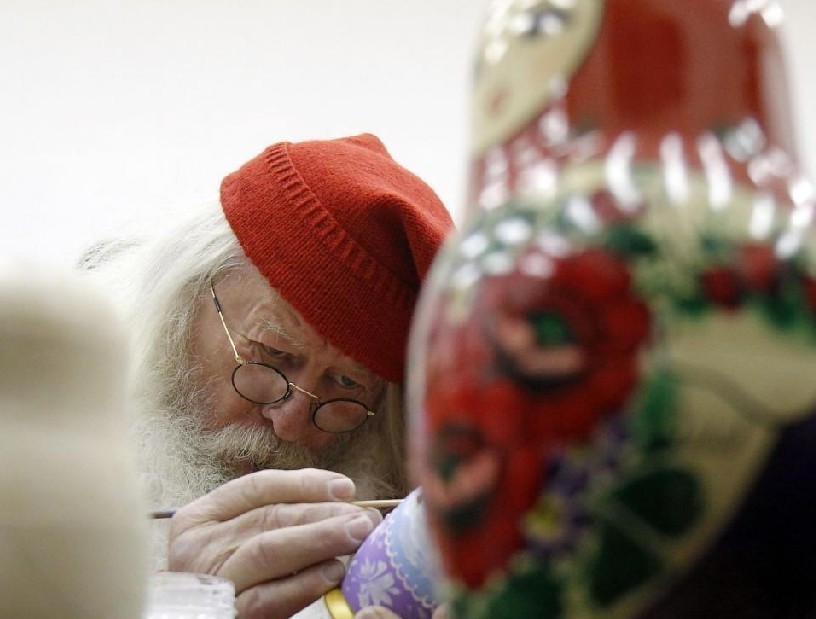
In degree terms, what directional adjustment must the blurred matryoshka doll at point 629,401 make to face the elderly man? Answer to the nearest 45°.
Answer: approximately 90° to its right

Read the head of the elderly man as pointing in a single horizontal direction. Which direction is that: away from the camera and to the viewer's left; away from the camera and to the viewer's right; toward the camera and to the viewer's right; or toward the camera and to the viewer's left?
toward the camera and to the viewer's right
